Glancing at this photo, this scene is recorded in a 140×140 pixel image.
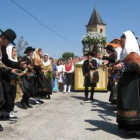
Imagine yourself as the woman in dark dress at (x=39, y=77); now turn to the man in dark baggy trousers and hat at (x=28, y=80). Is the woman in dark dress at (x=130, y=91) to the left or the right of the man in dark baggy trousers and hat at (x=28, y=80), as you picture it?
left

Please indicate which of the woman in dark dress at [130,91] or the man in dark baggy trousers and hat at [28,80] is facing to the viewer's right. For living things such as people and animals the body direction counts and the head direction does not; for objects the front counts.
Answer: the man in dark baggy trousers and hat at [28,80]

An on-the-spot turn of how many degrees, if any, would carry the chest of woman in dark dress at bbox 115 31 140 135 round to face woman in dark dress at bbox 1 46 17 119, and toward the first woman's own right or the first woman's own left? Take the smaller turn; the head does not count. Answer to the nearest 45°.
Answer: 0° — they already face them

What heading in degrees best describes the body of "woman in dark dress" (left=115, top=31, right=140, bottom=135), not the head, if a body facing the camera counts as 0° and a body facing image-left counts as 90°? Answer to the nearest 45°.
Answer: approximately 90°

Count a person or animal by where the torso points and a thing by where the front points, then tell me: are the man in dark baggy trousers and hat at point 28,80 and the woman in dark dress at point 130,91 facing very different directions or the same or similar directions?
very different directions

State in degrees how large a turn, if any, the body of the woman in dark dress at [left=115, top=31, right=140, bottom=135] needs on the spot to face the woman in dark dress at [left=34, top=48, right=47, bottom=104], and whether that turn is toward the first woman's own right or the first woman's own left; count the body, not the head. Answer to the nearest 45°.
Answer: approximately 45° to the first woman's own right

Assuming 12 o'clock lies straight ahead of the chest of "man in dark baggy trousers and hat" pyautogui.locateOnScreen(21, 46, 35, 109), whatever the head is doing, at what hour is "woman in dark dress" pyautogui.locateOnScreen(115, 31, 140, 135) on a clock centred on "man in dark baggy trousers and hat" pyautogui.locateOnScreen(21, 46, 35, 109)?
"woman in dark dress" pyautogui.locateOnScreen(115, 31, 140, 135) is roughly at 2 o'clock from "man in dark baggy trousers and hat" pyautogui.locateOnScreen(21, 46, 35, 109).

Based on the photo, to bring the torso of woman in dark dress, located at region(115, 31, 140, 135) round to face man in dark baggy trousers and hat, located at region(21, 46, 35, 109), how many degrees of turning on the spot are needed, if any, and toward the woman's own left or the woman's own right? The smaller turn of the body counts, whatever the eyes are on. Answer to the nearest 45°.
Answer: approximately 45° to the woman's own right

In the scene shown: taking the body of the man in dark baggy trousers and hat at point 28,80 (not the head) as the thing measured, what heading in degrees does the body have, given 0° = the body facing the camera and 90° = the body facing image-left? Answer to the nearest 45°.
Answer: approximately 270°

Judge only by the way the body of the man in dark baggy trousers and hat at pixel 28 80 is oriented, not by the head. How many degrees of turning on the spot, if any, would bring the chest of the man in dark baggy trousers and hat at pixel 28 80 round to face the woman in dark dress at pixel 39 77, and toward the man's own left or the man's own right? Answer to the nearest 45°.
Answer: approximately 45° to the man's own left
